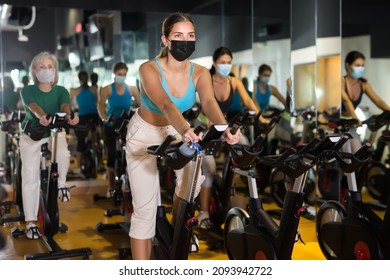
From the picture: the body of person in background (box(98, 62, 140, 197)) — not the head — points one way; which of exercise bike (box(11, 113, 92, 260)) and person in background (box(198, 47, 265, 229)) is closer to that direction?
the exercise bike

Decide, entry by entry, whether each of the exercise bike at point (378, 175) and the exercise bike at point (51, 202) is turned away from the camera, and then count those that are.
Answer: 0

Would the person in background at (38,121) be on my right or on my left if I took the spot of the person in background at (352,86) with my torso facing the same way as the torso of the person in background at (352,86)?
on my right
